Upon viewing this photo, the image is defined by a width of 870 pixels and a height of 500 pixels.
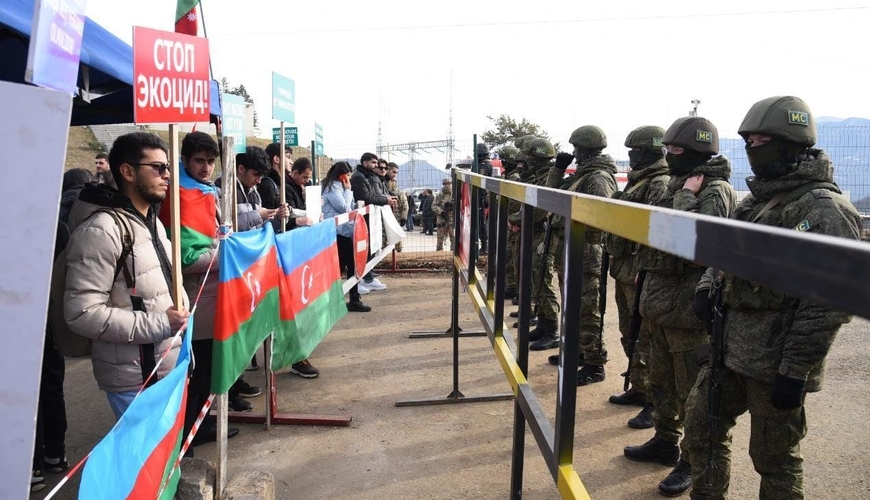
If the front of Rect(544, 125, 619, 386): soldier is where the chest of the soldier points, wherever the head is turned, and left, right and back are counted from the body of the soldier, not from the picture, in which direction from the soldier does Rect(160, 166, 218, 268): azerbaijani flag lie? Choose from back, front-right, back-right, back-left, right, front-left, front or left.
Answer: front-left

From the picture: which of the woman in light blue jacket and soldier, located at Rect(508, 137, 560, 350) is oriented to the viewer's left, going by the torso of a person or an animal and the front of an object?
the soldier

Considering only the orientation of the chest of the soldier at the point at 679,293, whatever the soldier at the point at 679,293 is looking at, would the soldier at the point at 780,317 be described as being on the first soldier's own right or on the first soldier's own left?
on the first soldier's own left

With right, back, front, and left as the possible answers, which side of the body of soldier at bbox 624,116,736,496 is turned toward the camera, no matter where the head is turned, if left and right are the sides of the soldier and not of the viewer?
left

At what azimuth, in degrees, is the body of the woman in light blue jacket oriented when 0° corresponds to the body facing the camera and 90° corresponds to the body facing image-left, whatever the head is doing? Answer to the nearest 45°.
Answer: approximately 270°

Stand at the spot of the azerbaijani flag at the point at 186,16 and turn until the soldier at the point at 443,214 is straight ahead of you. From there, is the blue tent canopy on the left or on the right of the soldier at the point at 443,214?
left

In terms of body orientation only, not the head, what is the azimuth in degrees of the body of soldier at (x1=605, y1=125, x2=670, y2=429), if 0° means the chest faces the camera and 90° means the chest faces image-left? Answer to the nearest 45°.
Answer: approximately 90°

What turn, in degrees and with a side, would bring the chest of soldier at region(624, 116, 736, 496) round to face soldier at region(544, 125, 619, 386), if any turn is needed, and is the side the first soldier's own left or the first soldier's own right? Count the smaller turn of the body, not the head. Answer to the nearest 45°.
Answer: approximately 90° to the first soldier's own right

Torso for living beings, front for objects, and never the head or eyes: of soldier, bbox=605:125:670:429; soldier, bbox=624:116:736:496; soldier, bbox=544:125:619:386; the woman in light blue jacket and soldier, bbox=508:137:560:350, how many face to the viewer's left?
4

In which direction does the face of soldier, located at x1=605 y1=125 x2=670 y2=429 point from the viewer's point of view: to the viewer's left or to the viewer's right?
to the viewer's left

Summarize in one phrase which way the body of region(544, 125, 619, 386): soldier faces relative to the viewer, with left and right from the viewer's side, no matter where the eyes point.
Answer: facing to the left of the viewer

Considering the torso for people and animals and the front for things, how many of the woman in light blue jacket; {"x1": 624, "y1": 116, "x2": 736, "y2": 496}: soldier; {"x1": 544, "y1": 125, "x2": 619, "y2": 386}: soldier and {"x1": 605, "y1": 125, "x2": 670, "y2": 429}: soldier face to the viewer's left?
3

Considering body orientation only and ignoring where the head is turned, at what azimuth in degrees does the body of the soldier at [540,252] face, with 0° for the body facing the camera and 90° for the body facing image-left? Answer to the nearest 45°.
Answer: approximately 90°
